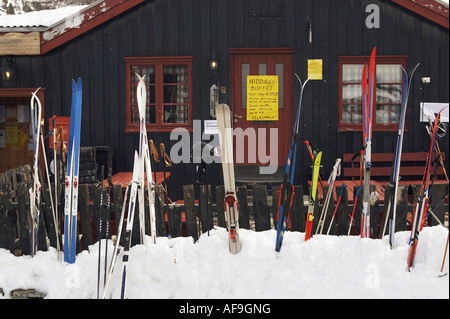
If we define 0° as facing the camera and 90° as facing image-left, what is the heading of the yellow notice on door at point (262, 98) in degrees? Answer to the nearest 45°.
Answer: approximately 0°

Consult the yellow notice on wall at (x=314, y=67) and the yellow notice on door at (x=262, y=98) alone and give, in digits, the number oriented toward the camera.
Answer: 2

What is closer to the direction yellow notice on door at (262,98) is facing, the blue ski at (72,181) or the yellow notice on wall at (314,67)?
the blue ski

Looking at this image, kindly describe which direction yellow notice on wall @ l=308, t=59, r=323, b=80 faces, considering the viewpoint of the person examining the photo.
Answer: facing the viewer

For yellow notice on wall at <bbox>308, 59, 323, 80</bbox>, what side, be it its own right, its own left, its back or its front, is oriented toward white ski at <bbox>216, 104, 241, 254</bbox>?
front

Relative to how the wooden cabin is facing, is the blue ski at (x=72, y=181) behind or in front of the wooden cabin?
in front

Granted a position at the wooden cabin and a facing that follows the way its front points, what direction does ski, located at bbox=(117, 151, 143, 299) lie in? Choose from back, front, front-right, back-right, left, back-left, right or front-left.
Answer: front

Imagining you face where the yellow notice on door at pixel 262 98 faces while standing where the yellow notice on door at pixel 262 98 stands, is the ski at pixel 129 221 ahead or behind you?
ahead

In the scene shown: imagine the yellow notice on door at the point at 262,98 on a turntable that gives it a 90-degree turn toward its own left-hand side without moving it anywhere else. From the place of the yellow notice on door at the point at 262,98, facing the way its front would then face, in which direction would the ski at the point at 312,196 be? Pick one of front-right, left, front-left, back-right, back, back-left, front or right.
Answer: right

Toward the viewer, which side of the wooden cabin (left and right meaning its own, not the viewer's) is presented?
front

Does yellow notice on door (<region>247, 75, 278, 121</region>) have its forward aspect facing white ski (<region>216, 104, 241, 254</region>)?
yes

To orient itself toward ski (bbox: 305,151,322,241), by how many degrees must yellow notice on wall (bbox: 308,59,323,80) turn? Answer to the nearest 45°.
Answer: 0° — it already faces it
